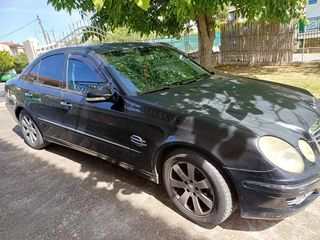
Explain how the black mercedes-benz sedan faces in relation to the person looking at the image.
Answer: facing the viewer and to the right of the viewer

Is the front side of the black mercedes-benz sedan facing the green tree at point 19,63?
no

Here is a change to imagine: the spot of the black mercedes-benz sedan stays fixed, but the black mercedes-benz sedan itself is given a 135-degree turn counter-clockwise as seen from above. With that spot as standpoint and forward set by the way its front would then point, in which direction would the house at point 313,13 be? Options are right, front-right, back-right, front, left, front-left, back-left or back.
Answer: front-right
